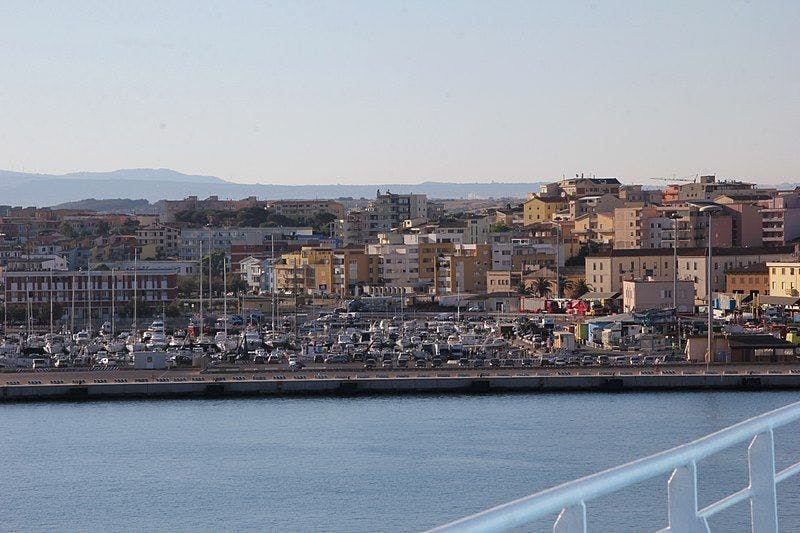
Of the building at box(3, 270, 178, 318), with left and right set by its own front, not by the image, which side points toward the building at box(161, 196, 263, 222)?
back

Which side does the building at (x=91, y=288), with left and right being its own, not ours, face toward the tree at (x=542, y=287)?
left

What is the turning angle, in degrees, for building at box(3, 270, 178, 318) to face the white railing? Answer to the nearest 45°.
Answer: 0° — it already faces it

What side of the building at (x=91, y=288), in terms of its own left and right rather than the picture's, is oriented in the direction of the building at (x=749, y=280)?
left

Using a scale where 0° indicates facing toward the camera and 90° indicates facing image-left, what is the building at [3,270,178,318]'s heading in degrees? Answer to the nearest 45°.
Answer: approximately 0°

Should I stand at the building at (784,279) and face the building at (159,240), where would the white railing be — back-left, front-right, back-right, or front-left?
back-left
